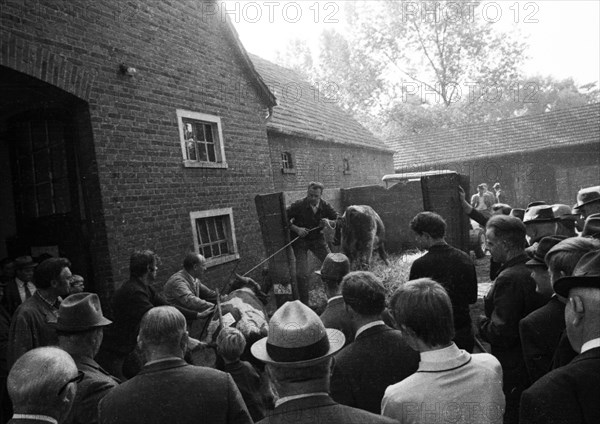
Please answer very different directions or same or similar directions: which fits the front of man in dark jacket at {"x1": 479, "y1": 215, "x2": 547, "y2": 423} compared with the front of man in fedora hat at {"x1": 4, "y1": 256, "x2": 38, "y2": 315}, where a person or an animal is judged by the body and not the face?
very different directions

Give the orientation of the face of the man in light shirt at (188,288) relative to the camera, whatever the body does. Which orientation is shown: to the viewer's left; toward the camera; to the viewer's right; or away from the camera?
to the viewer's right

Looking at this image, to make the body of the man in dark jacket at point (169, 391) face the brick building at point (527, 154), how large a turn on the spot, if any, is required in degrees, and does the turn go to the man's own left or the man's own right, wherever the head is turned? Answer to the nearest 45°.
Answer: approximately 45° to the man's own right

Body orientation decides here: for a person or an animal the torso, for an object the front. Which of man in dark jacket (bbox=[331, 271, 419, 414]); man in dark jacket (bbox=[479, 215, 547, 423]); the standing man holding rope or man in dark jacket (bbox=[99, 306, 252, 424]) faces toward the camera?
the standing man holding rope

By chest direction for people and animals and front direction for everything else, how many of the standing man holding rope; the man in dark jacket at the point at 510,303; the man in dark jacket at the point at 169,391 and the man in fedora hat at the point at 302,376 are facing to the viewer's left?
1

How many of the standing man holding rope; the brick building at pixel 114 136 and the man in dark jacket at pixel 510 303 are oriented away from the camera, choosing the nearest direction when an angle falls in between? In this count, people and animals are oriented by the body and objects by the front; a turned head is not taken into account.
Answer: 0

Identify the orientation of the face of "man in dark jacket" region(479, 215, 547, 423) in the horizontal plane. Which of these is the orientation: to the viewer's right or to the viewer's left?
to the viewer's left

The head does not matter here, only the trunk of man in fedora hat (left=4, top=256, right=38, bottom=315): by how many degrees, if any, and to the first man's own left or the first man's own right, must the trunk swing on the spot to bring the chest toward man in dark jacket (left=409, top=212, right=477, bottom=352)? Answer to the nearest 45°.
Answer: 0° — they already face them

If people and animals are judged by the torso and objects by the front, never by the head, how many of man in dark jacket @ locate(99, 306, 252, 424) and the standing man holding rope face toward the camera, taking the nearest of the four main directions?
1

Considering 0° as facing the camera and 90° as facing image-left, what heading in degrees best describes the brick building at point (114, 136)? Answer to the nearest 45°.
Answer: approximately 315°

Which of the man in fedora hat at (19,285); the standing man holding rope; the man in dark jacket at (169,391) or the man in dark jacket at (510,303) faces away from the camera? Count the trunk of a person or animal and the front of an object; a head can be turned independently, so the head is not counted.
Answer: the man in dark jacket at (169,391)

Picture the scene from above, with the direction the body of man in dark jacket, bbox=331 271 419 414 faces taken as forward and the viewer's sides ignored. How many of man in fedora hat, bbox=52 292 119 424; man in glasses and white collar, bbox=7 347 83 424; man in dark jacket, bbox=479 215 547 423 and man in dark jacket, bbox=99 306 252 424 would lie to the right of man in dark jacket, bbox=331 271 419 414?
1

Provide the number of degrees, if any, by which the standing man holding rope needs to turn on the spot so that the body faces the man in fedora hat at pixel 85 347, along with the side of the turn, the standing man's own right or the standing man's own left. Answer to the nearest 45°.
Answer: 0° — they already face them
